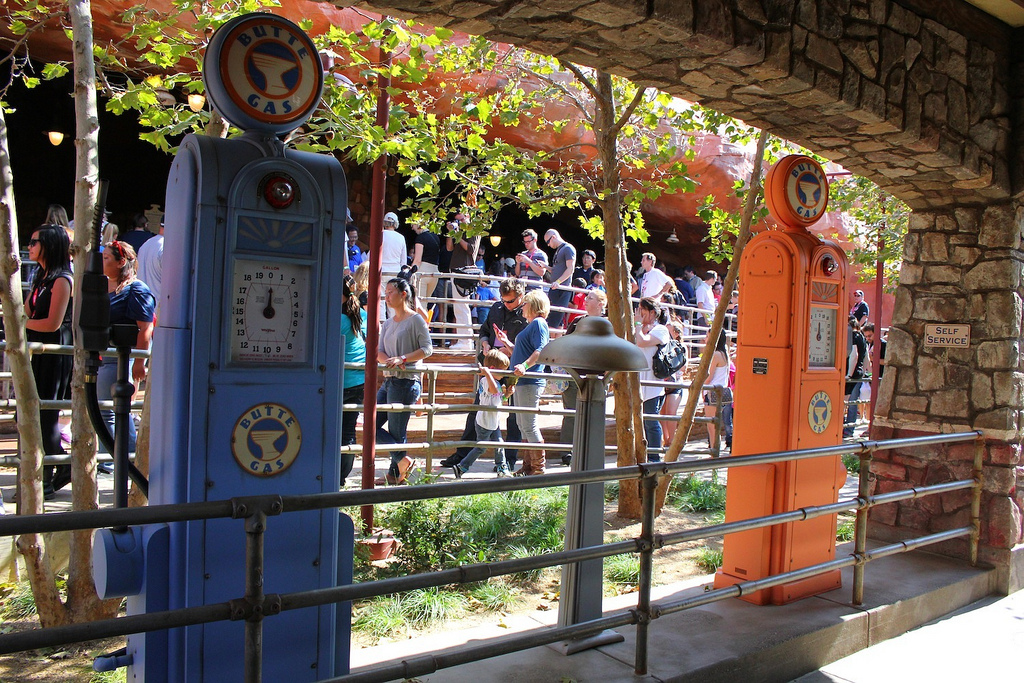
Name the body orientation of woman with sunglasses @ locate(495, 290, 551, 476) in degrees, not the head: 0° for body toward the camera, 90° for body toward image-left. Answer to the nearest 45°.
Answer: approximately 90°

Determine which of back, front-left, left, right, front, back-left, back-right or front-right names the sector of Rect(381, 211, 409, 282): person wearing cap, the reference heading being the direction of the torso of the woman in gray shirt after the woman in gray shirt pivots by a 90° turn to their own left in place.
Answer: back-left

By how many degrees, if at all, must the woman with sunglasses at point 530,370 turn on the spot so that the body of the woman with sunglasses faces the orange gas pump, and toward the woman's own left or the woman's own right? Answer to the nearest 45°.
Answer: approximately 135° to the woman's own left

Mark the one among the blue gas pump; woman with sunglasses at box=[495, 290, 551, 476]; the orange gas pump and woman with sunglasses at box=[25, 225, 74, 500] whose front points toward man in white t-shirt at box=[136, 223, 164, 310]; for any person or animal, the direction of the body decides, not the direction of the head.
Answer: woman with sunglasses at box=[495, 290, 551, 476]

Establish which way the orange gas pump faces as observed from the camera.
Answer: facing the viewer and to the right of the viewer

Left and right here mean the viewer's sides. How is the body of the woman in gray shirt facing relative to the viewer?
facing the viewer and to the left of the viewer

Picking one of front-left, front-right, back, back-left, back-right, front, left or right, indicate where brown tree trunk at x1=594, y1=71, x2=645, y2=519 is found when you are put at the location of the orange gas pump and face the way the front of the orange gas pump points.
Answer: back

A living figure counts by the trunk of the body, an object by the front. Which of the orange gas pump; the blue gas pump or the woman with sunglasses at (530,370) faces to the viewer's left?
the woman with sunglasses

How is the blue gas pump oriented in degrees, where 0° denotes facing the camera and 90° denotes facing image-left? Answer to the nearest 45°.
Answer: approximately 315°
